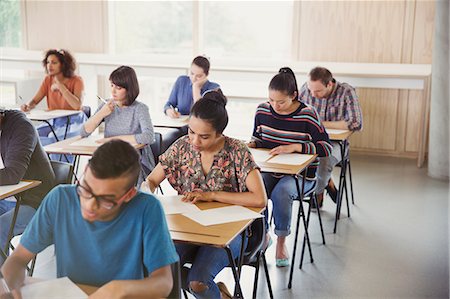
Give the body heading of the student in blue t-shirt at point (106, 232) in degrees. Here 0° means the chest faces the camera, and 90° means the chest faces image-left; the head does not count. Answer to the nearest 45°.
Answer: approximately 45°

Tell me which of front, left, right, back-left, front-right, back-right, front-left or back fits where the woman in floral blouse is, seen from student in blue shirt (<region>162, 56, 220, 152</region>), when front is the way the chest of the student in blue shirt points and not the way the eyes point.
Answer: front-left

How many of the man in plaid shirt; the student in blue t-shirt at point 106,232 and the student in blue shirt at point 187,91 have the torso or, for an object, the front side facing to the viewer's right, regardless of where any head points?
0

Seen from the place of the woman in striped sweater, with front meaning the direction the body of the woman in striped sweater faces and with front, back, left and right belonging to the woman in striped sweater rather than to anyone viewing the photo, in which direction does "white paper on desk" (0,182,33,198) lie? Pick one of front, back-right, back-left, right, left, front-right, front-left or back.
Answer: front

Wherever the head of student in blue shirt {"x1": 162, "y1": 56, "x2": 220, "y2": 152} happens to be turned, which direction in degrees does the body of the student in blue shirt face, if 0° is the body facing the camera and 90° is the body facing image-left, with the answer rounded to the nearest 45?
approximately 45°

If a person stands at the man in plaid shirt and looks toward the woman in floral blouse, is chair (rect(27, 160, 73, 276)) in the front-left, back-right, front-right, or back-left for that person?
front-right

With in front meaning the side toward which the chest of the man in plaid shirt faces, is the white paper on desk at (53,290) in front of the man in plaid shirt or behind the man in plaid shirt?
in front

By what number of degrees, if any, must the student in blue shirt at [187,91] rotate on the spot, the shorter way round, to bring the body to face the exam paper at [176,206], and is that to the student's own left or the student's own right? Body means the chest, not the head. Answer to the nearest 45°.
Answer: approximately 45° to the student's own left

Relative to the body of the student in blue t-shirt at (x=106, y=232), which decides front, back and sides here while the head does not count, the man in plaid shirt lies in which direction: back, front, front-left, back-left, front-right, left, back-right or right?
back

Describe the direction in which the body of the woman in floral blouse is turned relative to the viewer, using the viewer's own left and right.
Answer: facing the viewer and to the left of the viewer

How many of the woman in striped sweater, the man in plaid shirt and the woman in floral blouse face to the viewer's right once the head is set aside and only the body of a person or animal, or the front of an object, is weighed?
0
